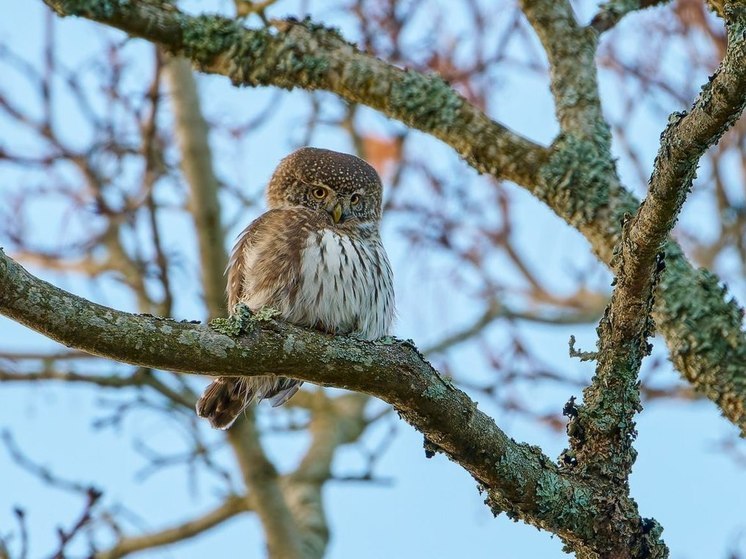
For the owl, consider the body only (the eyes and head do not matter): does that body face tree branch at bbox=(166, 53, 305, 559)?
no

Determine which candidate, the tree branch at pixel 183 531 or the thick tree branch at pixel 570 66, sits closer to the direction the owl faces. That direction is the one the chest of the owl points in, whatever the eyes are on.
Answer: the thick tree branch

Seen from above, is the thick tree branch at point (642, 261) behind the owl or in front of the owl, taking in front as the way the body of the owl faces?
in front

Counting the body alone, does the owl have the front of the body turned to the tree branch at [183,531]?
no
